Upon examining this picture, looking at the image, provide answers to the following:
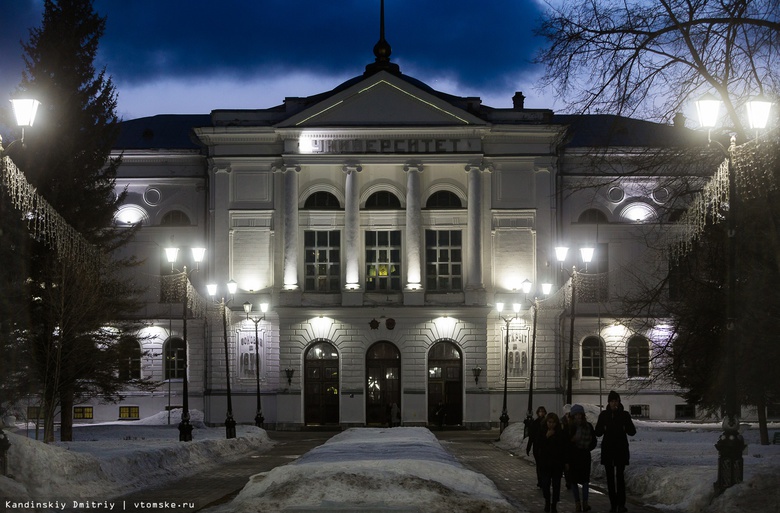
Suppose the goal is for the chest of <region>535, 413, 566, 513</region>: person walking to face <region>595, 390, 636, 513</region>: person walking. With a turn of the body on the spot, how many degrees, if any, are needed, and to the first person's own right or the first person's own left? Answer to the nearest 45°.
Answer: approximately 90° to the first person's own left

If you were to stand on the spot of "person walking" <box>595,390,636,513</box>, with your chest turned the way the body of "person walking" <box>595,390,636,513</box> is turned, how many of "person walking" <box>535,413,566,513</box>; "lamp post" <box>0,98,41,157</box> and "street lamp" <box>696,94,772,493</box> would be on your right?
2

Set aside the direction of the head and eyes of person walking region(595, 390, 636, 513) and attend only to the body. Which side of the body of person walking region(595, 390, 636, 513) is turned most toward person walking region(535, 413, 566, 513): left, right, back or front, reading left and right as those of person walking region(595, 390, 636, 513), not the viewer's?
right

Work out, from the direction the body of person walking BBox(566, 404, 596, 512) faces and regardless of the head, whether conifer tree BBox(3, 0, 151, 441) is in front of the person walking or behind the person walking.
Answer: behind

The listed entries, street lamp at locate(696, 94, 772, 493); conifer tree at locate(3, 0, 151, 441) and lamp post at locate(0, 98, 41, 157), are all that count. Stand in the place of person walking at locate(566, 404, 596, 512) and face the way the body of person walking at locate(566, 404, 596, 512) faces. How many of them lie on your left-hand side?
1

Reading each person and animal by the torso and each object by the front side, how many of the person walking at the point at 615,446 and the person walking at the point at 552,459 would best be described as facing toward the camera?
2

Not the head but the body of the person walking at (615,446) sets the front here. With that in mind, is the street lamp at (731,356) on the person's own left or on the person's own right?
on the person's own left

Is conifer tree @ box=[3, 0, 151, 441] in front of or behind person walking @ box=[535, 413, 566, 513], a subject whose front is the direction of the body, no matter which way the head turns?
behind

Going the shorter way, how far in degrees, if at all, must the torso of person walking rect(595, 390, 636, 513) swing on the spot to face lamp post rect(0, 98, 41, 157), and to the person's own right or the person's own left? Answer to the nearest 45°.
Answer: approximately 90° to the person's own right
